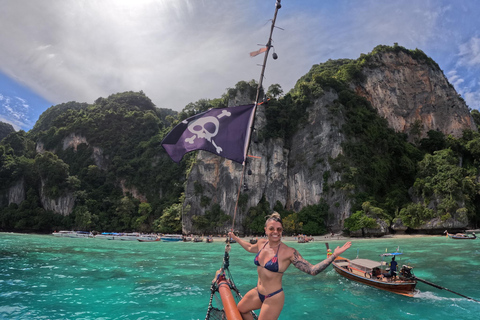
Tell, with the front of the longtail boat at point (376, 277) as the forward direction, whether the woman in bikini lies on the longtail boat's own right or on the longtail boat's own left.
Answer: on the longtail boat's own left

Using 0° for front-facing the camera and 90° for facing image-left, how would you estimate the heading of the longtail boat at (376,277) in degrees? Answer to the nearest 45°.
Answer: approximately 135°
